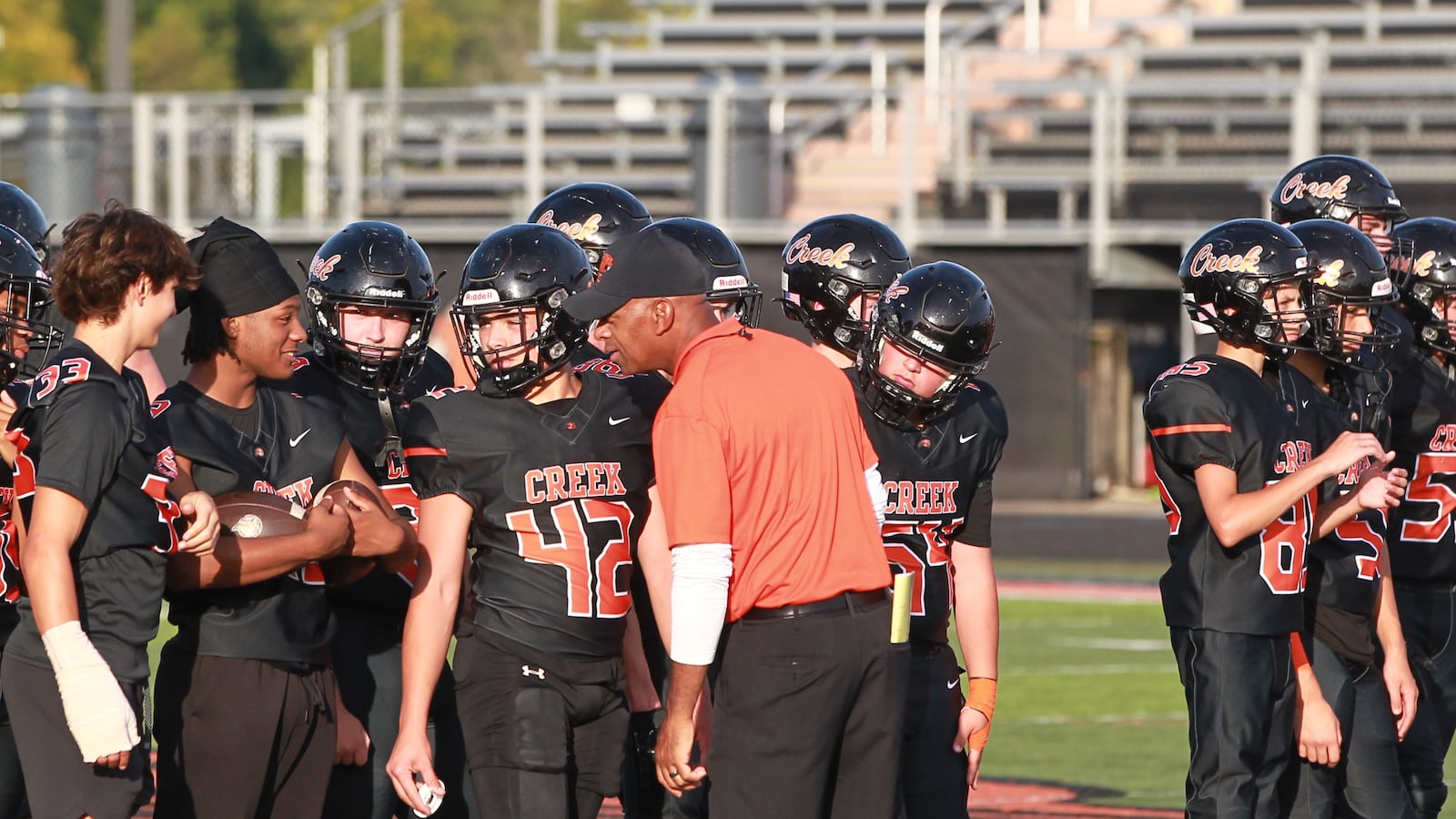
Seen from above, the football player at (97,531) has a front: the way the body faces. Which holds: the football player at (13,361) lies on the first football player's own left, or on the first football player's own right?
on the first football player's own left

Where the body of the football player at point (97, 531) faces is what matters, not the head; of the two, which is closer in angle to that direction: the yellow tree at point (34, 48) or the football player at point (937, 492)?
the football player

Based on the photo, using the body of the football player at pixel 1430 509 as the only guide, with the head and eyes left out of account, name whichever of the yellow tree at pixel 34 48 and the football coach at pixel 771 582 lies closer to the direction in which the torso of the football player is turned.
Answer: the football coach

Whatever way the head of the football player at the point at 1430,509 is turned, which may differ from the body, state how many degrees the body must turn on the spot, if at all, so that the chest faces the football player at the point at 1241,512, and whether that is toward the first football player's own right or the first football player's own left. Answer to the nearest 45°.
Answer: approximately 45° to the first football player's own right

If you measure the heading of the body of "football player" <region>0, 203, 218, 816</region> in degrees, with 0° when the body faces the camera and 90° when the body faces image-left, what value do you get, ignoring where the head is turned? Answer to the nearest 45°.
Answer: approximately 270°

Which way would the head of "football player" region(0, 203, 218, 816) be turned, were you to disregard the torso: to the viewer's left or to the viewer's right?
to the viewer's right

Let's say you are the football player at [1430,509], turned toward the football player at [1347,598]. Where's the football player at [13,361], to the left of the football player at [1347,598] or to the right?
right

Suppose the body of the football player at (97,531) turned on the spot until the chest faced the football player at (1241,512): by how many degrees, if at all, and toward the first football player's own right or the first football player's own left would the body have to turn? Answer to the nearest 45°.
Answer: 0° — they already face them

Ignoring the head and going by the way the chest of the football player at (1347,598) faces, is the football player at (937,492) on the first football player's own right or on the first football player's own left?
on the first football player's own right

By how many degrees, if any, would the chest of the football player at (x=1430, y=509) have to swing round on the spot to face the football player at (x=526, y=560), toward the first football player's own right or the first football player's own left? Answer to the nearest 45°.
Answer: approximately 90° to the first football player's own right
